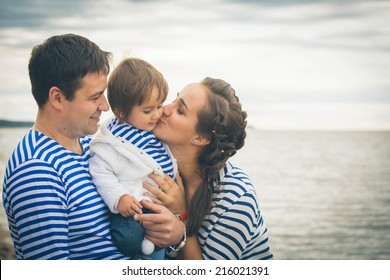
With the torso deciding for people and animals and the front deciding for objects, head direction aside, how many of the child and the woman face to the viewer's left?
1

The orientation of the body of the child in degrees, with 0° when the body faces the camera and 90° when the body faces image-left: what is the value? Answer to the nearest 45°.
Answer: approximately 315°

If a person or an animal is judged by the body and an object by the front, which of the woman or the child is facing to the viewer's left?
the woman

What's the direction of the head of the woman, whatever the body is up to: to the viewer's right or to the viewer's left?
to the viewer's left

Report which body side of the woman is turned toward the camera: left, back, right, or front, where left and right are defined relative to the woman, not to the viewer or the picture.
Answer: left

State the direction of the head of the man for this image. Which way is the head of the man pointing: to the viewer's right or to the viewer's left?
to the viewer's right
